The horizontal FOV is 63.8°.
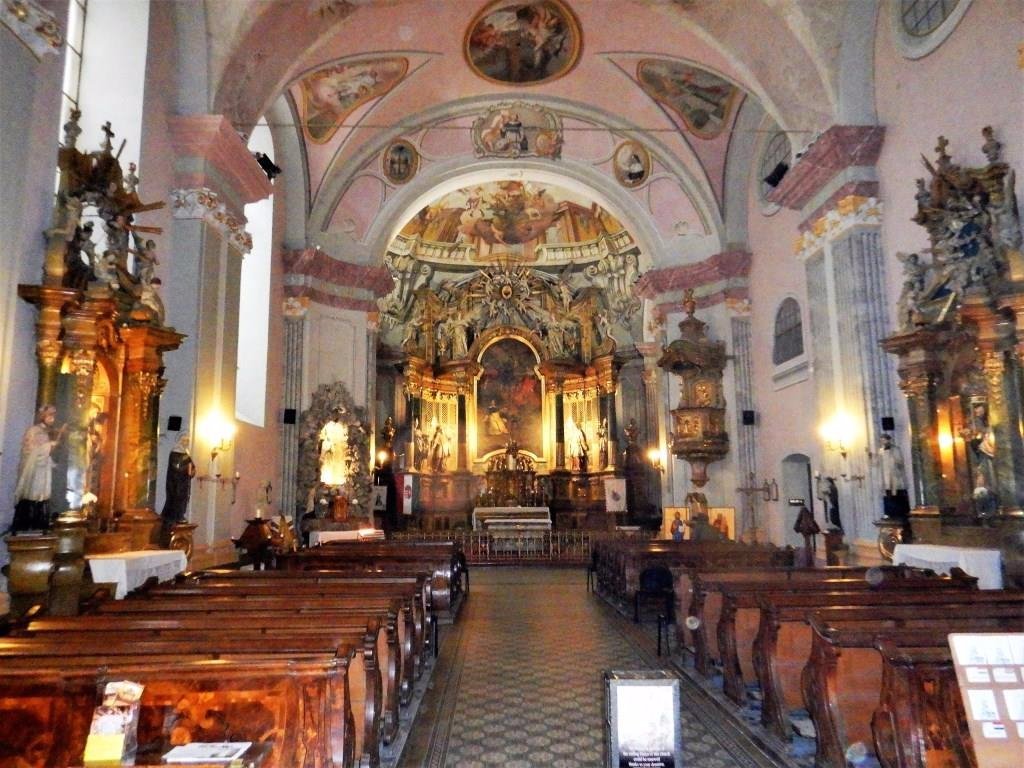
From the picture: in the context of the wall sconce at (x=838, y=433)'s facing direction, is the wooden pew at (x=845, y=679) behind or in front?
in front

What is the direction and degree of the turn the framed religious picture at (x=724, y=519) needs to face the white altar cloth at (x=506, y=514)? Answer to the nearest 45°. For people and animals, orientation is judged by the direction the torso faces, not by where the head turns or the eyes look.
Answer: approximately 135° to its right

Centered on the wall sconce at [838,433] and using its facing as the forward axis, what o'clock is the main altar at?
The main altar is roughly at 3 o'clock from the wall sconce.

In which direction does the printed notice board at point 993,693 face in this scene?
toward the camera

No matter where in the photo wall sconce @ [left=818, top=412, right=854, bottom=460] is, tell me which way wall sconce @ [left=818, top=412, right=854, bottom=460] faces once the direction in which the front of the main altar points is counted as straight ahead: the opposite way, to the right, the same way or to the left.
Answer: to the right

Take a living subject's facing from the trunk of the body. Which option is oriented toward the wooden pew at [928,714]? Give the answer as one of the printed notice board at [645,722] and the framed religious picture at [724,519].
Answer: the framed religious picture

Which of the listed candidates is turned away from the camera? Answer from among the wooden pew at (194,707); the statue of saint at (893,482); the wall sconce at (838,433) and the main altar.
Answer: the wooden pew

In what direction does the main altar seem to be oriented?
toward the camera

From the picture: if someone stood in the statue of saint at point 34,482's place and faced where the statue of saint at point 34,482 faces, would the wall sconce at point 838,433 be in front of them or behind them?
in front

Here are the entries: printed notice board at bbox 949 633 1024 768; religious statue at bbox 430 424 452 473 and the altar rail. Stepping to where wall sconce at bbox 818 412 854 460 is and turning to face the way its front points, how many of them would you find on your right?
2

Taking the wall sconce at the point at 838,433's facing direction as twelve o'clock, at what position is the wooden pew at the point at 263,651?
The wooden pew is roughly at 11 o'clock from the wall sconce.

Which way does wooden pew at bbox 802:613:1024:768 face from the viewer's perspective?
away from the camera

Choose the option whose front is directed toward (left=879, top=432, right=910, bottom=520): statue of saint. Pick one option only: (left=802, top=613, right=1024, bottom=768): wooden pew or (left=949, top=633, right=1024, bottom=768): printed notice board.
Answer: the wooden pew

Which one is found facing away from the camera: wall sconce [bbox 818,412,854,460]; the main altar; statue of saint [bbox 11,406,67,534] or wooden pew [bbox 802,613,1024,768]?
the wooden pew

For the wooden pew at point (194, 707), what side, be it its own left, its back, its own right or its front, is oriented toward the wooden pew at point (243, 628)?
front

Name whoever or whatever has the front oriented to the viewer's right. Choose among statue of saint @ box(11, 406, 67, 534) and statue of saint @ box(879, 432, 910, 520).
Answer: statue of saint @ box(11, 406, 67, 534)

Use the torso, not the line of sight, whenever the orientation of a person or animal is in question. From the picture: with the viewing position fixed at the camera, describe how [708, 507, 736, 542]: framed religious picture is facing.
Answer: facing the viewer

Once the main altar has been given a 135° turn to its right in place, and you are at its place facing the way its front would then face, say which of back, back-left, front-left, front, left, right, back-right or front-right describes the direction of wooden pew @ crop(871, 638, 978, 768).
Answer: back-left

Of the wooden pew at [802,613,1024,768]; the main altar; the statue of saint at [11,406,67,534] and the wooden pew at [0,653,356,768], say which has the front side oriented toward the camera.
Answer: the main altar

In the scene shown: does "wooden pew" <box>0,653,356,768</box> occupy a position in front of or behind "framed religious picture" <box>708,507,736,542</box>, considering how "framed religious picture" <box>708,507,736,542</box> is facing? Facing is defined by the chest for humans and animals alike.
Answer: in front
